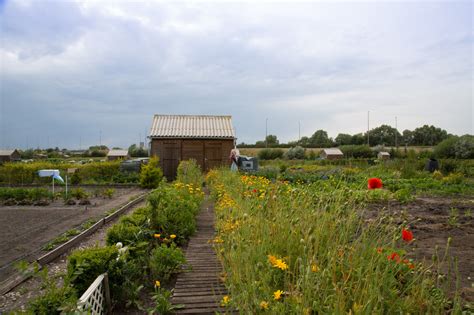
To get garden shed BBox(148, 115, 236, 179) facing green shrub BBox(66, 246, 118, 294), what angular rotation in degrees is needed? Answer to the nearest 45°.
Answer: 0° — it already faces it

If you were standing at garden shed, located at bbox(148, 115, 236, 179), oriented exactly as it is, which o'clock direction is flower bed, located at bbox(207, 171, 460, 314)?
The flower bed is roughly at 12 o'clock from the garden shed.

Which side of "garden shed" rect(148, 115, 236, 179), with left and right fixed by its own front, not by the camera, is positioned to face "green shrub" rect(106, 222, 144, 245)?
front

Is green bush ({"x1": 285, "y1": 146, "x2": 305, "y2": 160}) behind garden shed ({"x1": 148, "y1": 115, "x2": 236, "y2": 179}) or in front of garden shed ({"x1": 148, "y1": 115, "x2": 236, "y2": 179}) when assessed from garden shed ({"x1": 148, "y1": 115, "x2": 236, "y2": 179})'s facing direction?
behind

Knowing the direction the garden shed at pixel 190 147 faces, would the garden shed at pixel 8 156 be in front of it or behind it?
behind

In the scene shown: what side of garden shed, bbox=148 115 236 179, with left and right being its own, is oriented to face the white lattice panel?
front

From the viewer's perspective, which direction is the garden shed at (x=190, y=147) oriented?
toward the camera

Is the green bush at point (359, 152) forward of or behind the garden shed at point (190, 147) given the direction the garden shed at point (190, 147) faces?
behind

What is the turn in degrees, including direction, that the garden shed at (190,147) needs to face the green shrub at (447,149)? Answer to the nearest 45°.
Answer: approximately 135° to its left

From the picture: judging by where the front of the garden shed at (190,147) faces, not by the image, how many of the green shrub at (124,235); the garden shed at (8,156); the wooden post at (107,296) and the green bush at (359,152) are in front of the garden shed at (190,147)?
2

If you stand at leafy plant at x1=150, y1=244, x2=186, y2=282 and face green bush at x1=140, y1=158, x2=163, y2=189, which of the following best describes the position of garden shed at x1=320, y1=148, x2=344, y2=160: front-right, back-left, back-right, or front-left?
front-right

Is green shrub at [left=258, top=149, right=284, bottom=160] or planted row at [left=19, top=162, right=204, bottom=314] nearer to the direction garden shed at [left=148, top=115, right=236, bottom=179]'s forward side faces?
the planted row

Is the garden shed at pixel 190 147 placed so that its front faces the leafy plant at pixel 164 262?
yes

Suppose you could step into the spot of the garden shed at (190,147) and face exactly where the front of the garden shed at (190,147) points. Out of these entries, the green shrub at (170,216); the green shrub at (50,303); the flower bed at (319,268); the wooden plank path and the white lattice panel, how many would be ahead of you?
5

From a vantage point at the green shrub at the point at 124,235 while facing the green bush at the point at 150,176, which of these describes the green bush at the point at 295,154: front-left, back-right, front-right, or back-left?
front-right

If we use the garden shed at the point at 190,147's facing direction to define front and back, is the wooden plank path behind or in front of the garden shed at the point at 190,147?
in front

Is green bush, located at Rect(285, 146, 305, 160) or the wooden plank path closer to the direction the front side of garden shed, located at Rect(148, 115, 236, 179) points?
the wooden plank path
